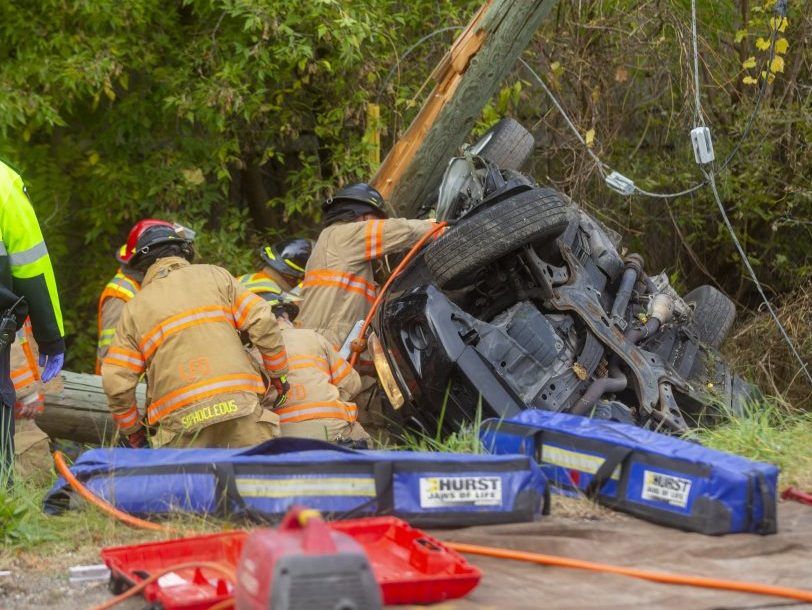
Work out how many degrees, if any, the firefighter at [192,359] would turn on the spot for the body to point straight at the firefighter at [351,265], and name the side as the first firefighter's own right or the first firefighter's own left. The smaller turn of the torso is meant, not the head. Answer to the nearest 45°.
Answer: approximately 45° to the first firefighter's own right

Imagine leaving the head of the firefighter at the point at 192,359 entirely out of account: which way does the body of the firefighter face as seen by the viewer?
away from the camera

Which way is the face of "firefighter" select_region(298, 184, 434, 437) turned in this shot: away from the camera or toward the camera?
away from the camera

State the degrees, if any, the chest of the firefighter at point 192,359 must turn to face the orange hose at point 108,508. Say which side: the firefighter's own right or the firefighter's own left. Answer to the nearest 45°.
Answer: approximately 180°

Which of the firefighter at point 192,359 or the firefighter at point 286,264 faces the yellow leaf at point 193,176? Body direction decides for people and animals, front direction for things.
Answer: the firefighter at point 192,359

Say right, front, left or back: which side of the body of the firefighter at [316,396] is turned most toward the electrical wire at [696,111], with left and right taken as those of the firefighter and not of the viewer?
front

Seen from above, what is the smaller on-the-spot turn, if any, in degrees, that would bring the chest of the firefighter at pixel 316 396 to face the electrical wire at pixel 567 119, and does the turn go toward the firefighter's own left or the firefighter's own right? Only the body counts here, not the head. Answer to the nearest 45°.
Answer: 0° — they already face it

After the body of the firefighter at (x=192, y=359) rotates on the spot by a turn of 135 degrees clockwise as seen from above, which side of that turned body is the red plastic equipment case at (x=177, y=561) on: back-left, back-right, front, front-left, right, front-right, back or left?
front-right

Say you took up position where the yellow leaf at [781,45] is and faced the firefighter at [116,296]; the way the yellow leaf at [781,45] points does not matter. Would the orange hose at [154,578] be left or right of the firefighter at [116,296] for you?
left

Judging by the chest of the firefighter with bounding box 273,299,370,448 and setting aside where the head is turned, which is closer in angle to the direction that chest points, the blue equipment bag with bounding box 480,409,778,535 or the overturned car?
the overturned car

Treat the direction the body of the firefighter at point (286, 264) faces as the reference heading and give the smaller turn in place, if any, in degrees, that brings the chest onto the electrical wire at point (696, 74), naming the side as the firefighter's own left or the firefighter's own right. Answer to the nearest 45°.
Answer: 0° — they already face it

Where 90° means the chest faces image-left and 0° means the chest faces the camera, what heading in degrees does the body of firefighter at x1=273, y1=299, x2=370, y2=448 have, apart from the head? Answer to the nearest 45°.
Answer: approximately 225°
